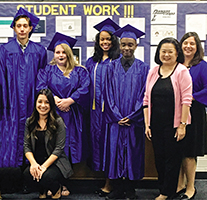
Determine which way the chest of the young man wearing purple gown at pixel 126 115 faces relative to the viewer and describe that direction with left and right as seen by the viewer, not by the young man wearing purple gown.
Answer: facing the viewer

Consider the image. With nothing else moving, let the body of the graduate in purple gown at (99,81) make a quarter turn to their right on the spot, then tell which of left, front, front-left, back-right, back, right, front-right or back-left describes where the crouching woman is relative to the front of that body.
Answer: front-left

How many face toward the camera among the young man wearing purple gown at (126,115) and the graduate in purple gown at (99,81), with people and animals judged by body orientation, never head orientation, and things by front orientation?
2

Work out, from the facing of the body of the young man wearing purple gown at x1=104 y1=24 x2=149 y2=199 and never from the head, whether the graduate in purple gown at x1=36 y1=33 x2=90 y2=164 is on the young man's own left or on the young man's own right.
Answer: on the young man's own right

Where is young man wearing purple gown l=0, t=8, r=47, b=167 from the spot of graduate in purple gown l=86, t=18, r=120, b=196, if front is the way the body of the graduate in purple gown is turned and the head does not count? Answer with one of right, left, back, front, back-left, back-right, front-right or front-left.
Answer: right

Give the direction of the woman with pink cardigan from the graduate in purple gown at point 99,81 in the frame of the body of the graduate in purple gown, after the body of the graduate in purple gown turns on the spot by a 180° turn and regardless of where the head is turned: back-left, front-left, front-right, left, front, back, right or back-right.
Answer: back-right
